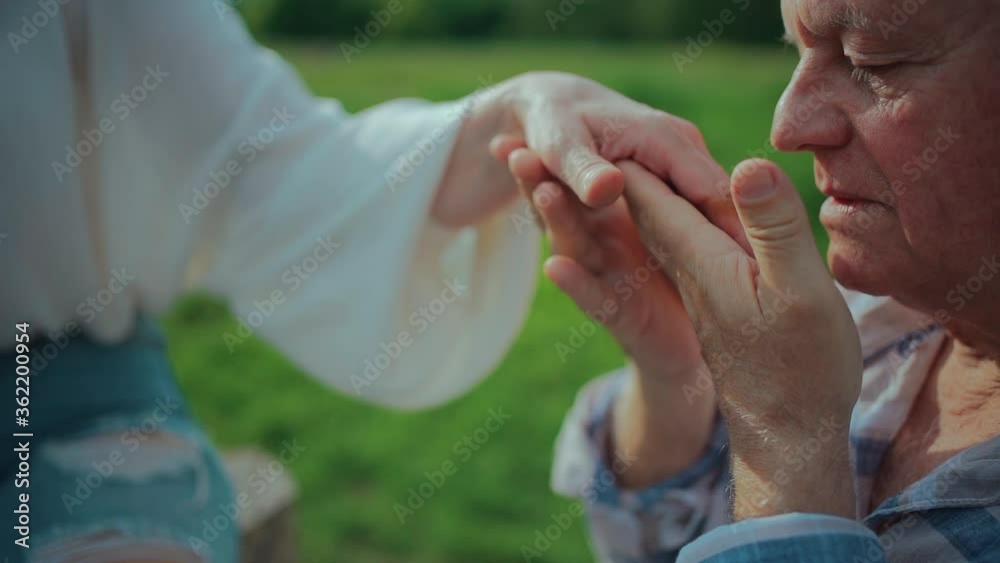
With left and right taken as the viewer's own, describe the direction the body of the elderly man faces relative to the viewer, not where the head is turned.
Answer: facing the viewer and to the left of the viewer

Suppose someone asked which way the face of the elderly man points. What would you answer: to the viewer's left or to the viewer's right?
to the viewer's left
